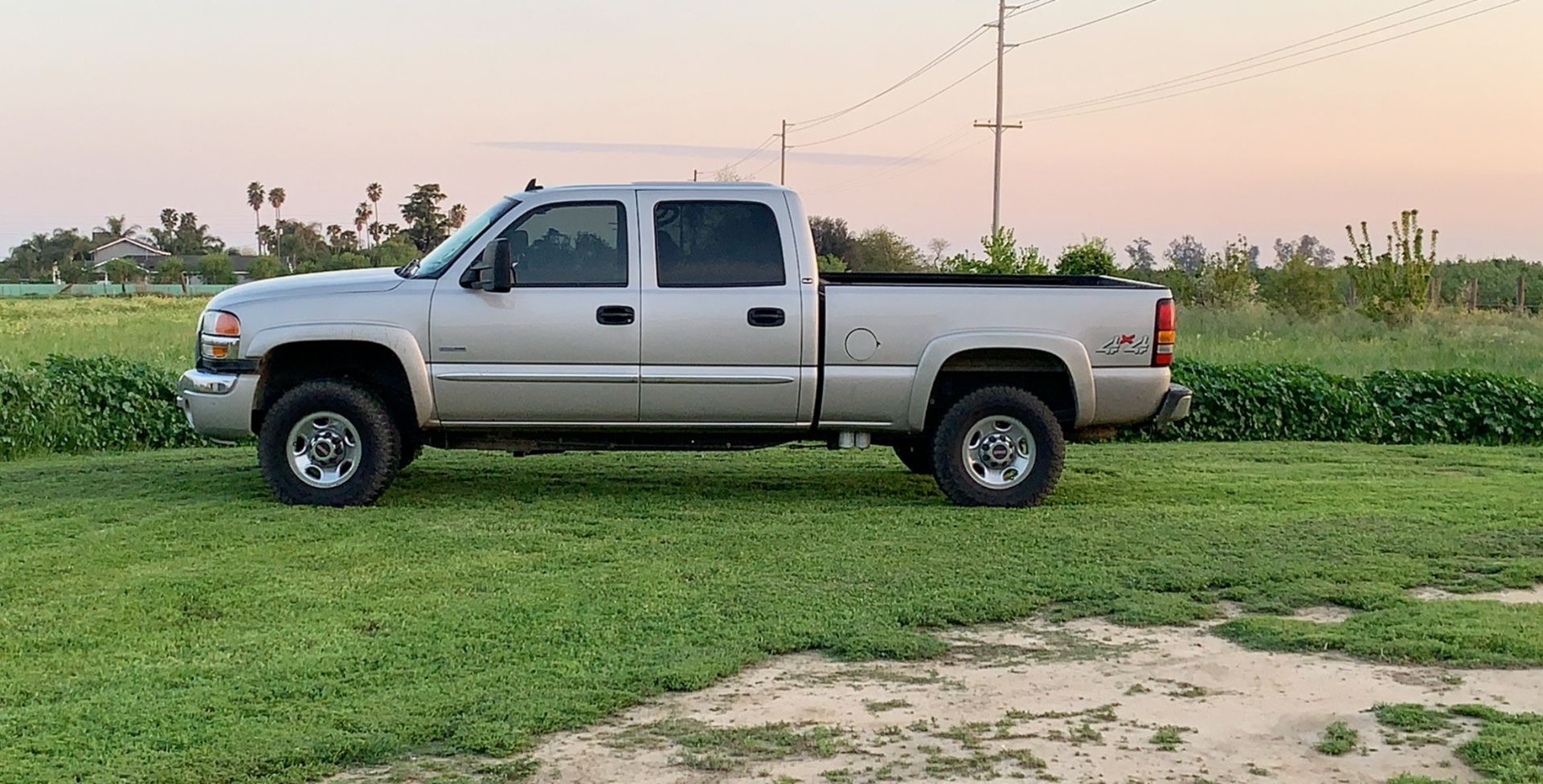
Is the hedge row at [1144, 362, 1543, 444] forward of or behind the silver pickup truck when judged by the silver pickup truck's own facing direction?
behind

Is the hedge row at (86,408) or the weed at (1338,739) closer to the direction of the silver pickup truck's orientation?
the hedge row

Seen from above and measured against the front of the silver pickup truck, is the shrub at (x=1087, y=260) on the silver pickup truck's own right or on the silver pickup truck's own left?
on the silver pickup truck's own right

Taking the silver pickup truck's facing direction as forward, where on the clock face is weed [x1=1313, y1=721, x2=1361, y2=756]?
The weed is roughly at 8 o'clock from the silver pickup truck.

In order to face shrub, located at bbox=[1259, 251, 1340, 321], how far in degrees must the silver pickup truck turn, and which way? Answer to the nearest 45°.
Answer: approximately 135° to its right

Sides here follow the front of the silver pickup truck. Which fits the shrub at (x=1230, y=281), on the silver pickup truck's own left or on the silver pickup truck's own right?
on the silver pickup truck's own right

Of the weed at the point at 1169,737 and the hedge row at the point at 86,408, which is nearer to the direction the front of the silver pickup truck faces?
the hedge row

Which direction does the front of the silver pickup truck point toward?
to the viewer's left
